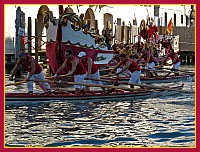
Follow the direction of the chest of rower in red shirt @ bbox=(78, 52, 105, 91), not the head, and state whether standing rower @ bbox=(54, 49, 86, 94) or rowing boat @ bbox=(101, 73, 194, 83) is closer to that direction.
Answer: the standing rower

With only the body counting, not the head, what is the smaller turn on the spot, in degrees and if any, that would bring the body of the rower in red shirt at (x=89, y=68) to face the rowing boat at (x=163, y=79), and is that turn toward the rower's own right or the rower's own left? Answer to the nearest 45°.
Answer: approximately 135° to the rower's own right

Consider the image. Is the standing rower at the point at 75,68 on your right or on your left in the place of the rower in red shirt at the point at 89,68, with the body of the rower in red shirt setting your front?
on your left

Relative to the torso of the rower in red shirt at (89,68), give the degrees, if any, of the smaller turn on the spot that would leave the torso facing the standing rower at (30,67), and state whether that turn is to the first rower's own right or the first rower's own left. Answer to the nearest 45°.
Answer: approximately 45° to the first rower's own left

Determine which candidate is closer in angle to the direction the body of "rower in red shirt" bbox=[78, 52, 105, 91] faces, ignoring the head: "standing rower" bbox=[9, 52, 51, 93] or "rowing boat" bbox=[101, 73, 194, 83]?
the standing rower

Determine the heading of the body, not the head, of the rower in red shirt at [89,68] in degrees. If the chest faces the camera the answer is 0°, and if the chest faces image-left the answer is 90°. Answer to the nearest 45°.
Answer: approximately 90°
